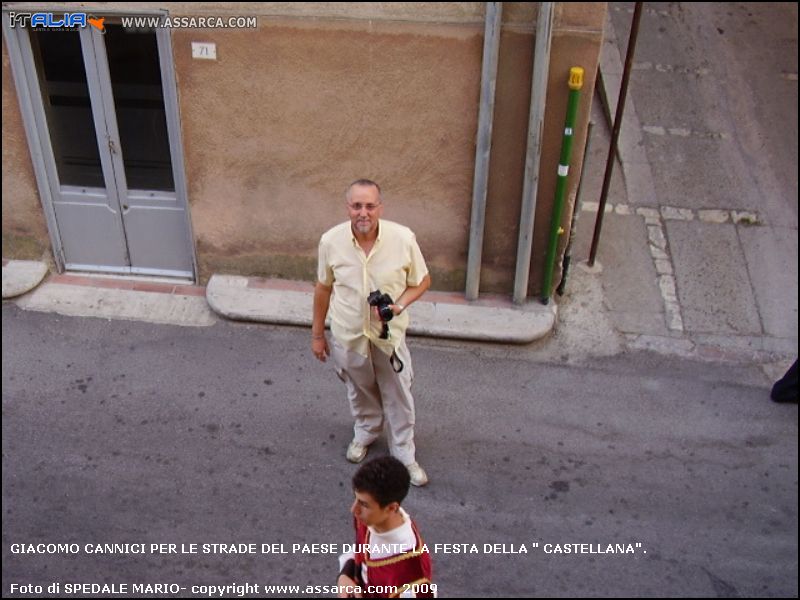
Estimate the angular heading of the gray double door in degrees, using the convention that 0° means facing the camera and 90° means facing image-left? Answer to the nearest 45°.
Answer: approximately 0°

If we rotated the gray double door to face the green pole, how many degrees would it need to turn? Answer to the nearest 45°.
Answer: approximately 45° to its left

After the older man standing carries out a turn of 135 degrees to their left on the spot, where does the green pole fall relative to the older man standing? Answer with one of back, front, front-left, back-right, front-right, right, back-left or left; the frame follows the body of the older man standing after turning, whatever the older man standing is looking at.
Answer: front

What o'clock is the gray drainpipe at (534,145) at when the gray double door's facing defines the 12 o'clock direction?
The gray drainpipe is roughly at 10 o'clock from the gray double door.

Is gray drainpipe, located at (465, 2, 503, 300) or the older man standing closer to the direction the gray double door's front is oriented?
the older man standing

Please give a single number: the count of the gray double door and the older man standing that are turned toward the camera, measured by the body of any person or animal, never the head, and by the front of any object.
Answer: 2

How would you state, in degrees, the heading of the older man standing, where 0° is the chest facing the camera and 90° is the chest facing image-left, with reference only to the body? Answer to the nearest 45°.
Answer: approximately 0°

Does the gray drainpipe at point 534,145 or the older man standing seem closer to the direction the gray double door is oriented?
the older man standing

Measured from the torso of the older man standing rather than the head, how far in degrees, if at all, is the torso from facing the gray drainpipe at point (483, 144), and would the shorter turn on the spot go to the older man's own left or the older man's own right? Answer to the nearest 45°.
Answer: approximately 135° to the older man's own left

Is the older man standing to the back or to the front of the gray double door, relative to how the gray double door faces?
to the front
